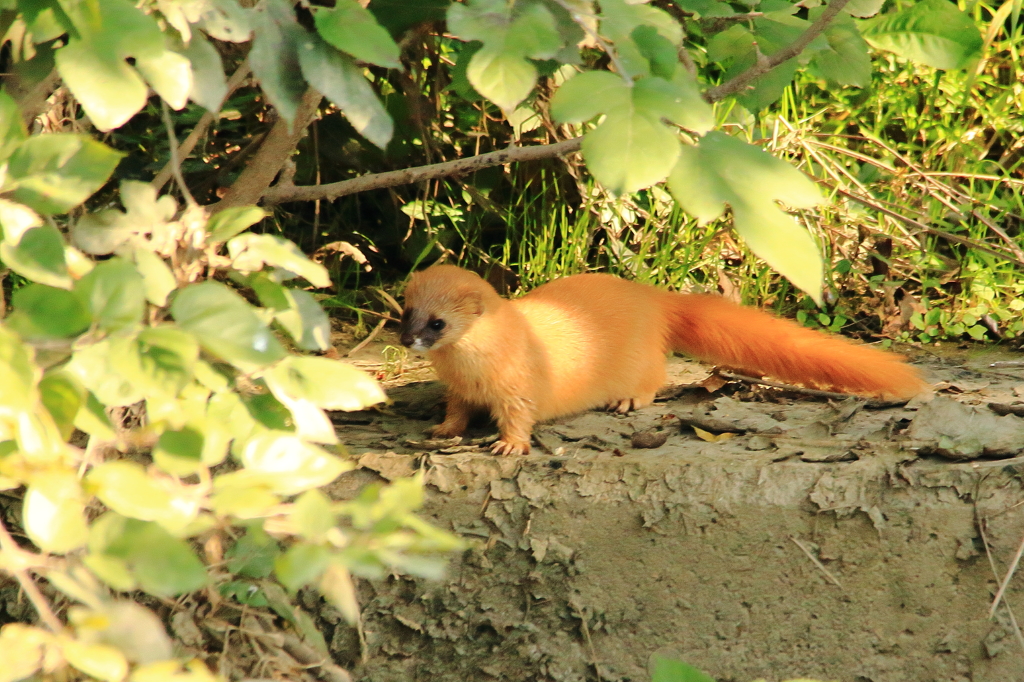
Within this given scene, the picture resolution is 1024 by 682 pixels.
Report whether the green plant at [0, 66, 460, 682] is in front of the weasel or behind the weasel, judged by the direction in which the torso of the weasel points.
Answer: in front

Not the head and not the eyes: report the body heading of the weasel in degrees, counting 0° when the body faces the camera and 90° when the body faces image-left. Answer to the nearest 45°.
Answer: approximately 45°

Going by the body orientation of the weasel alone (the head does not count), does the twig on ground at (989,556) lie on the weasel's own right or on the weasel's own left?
on the weasel's own left

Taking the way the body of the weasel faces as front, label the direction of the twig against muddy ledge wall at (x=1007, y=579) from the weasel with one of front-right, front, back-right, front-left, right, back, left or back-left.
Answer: left

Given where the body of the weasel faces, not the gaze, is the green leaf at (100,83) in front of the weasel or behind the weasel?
in front
